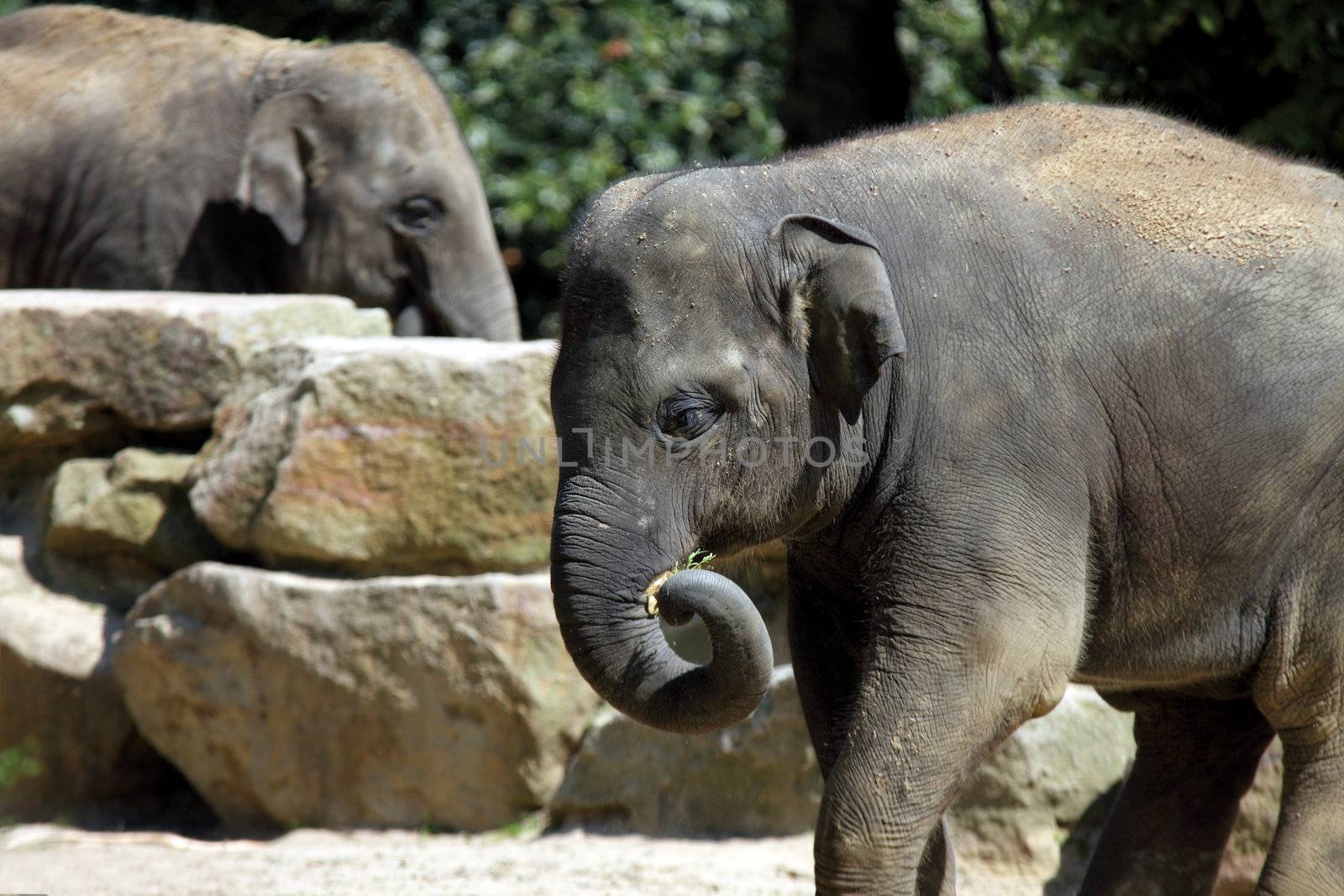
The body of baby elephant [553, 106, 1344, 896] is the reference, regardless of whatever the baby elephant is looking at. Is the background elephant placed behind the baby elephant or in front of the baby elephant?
in front

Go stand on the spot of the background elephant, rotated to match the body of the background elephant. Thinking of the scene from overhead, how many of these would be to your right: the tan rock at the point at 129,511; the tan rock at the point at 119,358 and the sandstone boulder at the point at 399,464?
3

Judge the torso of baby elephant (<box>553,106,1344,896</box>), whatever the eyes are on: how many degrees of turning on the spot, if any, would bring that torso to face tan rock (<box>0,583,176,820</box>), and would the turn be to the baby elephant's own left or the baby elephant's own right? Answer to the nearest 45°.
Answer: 0° — it already faces it

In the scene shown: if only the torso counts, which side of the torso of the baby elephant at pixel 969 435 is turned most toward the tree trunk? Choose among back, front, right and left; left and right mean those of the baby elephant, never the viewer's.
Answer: right

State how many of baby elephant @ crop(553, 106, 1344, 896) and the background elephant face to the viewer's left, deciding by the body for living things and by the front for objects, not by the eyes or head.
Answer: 1

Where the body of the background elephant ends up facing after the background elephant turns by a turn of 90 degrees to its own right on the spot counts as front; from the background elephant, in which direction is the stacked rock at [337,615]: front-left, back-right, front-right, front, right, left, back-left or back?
front

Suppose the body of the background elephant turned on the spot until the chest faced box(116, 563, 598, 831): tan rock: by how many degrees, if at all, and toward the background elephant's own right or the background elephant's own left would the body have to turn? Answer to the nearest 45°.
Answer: approximately 90° to the background elephant's own right

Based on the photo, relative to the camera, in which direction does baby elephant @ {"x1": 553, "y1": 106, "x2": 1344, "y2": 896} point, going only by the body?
to the viewer's left

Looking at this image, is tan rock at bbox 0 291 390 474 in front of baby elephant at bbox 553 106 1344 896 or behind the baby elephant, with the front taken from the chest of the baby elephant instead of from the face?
in front

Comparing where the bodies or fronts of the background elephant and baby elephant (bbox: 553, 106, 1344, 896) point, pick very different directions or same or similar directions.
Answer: very different directions

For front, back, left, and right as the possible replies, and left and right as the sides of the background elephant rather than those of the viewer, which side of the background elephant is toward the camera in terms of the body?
right
